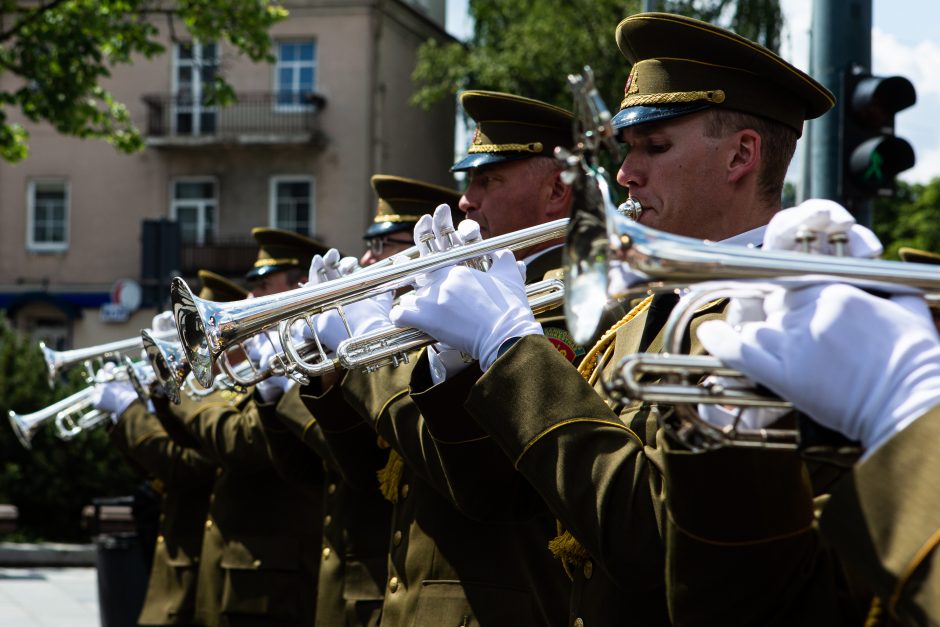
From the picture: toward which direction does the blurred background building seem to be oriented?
toward the camera

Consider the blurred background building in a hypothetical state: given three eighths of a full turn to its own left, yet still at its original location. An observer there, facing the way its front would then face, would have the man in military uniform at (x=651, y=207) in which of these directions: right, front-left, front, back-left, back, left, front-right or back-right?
back-right

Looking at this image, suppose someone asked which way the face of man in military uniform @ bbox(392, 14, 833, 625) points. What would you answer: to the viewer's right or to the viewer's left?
to the viewer's left

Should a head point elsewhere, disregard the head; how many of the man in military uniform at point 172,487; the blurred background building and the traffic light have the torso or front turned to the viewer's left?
1

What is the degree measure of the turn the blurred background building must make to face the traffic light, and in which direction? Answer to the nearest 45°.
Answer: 0° — it already faces it

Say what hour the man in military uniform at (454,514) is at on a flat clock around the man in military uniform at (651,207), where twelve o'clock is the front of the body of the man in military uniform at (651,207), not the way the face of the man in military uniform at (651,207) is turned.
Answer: the man in military uniform at (454,514) is roughly at 2 o'clock from the man in military uniform at (651,207).

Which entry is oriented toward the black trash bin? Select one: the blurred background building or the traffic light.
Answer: the blurred background building

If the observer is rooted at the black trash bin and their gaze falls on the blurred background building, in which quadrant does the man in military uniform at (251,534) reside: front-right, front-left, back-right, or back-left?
back-right

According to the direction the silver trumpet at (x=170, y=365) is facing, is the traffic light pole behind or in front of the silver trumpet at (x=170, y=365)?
behind

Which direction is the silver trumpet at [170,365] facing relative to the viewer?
to the viewer's left

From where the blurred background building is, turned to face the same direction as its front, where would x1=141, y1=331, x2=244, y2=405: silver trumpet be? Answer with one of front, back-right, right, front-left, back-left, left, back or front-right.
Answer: front

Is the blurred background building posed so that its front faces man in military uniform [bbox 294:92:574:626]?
yes

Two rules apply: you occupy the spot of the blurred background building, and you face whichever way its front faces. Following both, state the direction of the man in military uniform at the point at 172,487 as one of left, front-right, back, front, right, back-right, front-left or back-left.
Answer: front

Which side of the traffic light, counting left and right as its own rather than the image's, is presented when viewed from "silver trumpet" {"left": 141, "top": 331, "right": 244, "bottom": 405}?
right

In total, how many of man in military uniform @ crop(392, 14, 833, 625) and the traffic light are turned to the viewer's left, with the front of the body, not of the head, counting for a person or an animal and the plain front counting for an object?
1

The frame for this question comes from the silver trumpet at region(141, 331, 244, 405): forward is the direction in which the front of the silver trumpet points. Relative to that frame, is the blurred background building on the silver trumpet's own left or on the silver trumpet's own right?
on the silver trumpet's own right
